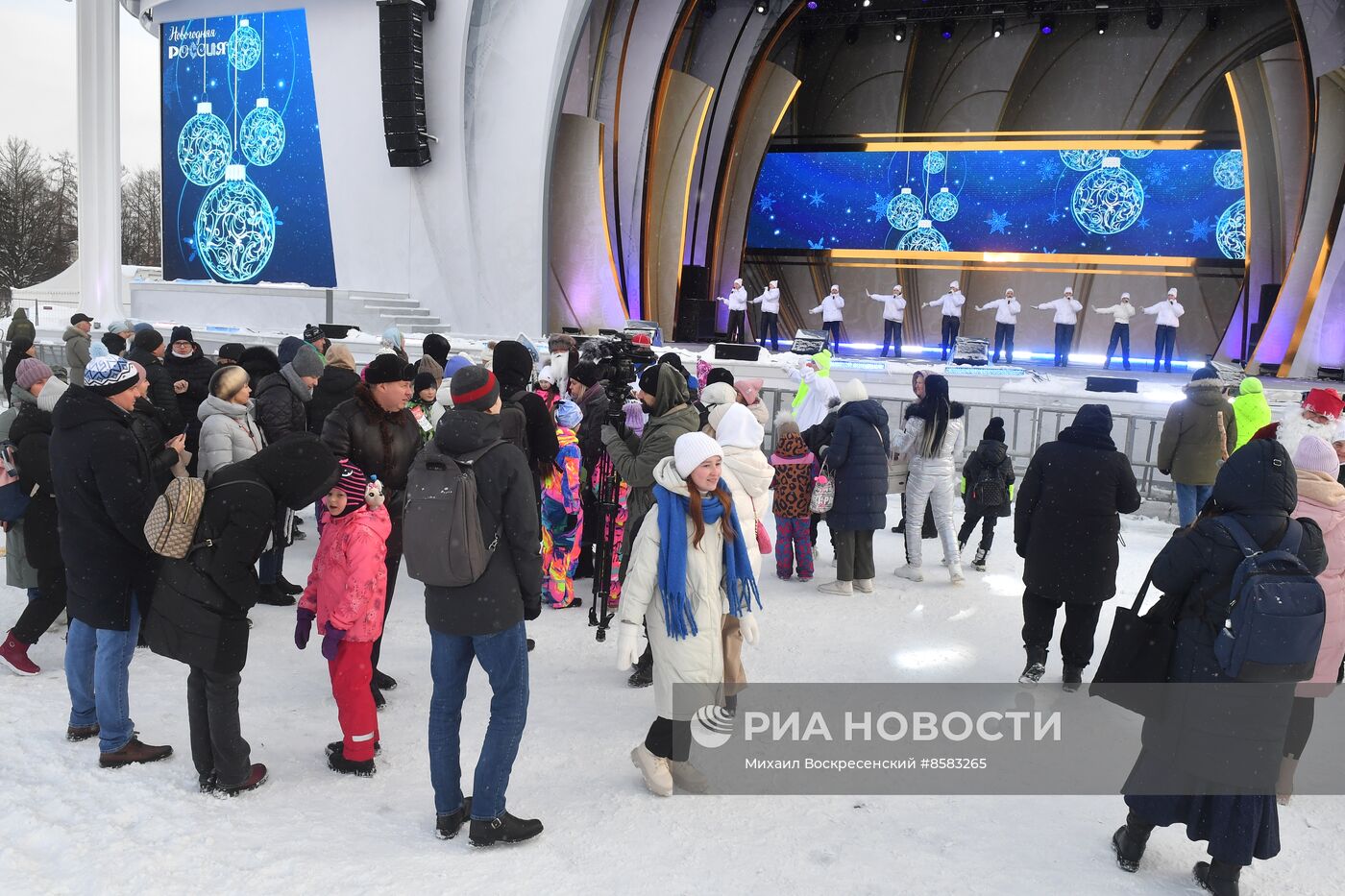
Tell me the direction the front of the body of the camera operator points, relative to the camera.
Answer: to the viewer's left

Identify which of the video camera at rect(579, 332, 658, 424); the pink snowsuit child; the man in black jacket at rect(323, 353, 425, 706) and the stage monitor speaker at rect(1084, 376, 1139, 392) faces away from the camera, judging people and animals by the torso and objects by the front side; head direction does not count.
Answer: the stage monitor speaker

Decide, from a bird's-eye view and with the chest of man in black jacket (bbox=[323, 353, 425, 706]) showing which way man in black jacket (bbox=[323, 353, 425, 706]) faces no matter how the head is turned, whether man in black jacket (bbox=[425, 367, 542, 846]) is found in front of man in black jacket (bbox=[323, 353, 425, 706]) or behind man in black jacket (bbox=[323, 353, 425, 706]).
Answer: in front

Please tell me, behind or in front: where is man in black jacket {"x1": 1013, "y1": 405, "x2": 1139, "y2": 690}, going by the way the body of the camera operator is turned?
behind

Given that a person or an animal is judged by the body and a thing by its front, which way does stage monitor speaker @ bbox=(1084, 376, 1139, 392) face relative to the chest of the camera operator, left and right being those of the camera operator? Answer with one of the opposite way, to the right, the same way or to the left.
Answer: to the right

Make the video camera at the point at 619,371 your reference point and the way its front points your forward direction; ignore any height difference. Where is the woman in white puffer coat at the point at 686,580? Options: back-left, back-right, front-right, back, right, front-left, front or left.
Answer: left

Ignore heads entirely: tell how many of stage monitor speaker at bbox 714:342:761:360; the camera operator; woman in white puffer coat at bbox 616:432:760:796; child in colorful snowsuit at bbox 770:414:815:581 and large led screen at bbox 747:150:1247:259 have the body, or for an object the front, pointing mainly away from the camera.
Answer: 2

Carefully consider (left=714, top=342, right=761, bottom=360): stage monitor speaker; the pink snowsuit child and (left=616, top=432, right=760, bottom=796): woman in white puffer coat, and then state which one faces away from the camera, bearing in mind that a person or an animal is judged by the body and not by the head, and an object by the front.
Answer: the stage monitor speaker

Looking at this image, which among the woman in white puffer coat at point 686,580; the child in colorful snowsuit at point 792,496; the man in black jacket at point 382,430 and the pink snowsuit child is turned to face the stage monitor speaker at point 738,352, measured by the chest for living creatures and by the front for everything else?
the child in colorful snowsuit

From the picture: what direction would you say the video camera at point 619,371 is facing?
to the viewer's left

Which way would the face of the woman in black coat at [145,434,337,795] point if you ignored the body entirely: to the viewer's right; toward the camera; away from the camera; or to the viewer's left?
to the viewer's right

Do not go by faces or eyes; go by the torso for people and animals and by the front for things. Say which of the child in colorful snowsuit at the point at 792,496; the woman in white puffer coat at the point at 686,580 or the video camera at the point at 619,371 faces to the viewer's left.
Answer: the video camera

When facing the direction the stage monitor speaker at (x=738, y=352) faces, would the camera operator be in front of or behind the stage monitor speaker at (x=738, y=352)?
behind

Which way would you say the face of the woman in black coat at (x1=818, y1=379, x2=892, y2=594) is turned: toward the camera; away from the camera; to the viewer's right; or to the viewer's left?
away from the camera

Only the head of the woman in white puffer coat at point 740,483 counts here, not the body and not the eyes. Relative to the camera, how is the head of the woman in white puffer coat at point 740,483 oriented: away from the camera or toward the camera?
away from the camera
